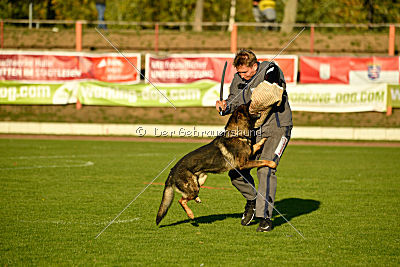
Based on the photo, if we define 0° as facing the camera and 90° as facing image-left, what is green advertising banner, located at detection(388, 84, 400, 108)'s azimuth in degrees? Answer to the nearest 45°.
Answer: approximately 0°

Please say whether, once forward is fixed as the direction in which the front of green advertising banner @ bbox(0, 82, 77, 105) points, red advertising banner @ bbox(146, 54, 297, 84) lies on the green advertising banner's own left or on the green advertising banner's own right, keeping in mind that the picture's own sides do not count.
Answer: on the green advertising banner's own left

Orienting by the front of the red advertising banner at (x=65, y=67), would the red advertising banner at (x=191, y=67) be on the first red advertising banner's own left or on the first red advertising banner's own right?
on the first red advertising banner's own left

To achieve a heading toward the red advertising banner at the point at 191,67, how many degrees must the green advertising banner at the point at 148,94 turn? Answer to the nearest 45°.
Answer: approximately 90° to its left

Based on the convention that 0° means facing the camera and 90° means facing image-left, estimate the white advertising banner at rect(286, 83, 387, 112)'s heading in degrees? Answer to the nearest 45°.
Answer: approximately 0°

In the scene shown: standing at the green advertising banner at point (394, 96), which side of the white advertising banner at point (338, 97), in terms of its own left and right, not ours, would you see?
left

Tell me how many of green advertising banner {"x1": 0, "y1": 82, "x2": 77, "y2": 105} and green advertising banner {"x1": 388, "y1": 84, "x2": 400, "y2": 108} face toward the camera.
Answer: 2

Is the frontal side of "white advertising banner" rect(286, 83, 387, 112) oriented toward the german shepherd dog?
yes

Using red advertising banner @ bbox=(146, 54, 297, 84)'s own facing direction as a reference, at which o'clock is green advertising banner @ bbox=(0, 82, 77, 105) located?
The green advertising banner is roughly at 3 o'clock from the red advertising banner.
